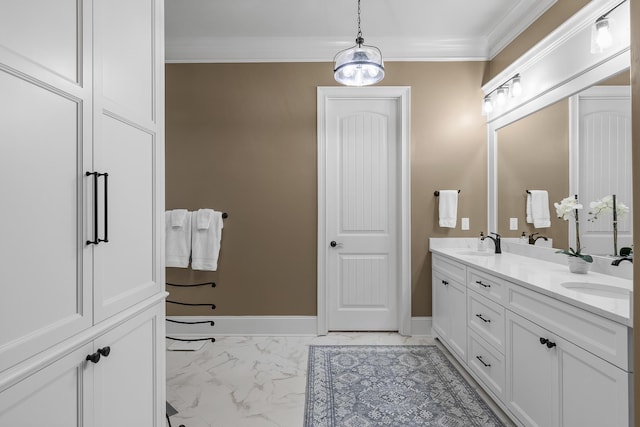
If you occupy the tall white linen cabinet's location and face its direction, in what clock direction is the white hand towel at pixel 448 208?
The white hand towel is roughly at 10 o'clock from the tall white linen cabinet.

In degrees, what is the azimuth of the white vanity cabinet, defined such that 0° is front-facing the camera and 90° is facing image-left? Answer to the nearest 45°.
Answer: approximately 45°

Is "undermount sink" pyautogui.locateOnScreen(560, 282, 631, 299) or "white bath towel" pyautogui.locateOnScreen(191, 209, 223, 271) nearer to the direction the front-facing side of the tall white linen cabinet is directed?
the undermount sink

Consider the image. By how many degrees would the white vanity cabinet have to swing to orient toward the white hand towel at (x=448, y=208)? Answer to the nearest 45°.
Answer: approximately 90° to its right

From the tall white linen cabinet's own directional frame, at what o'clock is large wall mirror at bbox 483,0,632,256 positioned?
The large wall mirror is roughly at 11 o'clock from the tall white linen cabinet.

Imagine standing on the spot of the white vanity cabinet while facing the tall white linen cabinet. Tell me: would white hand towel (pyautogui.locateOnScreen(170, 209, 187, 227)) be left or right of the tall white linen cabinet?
right

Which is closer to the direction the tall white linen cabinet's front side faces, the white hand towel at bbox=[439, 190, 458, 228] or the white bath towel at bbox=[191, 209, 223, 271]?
the white hand towel

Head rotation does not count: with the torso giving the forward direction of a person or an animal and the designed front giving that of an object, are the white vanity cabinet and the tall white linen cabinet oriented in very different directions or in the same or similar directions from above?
very different directions

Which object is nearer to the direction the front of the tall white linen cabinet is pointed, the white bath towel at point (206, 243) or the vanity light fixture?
the vanity light fixture

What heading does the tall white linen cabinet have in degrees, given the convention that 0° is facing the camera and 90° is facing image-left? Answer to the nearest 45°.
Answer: approximately 315°
